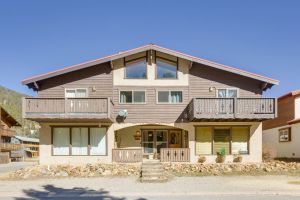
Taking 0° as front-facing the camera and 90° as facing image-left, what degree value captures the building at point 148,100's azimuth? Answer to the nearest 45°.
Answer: approximately 0°

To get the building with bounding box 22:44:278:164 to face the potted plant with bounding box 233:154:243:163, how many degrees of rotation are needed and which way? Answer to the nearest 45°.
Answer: approximately 90° to its left

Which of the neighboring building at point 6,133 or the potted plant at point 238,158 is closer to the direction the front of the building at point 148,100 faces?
the potted plant

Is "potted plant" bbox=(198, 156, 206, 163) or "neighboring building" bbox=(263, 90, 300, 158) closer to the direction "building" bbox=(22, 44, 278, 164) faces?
the potted plant
